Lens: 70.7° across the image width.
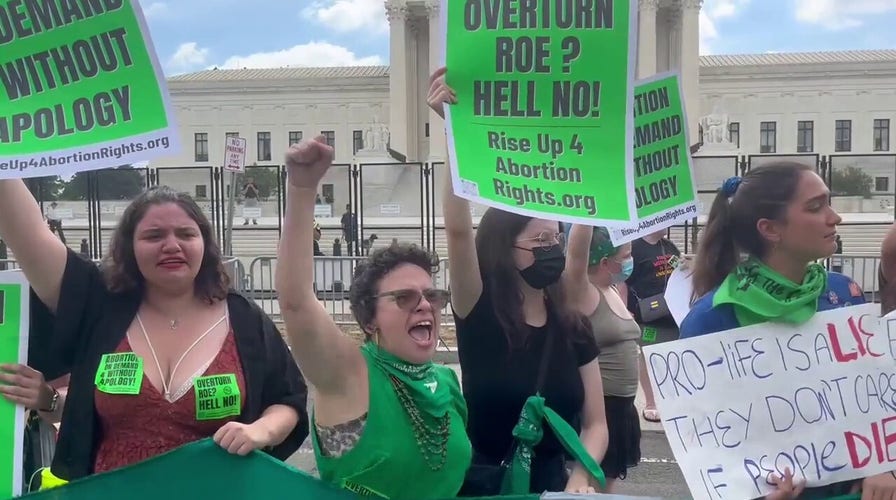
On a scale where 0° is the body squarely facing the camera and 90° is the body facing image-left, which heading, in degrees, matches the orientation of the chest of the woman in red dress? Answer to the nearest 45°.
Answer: approximately 0°

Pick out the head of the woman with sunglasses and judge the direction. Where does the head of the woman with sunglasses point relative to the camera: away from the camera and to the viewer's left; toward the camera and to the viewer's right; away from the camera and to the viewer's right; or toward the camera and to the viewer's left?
toward the camera and to the viewer's right

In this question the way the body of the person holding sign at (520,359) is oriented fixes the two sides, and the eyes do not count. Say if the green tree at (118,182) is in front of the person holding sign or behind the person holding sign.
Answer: behind

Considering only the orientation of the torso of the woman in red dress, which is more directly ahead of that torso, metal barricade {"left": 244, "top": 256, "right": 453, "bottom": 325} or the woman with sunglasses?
the woman with sunglasses

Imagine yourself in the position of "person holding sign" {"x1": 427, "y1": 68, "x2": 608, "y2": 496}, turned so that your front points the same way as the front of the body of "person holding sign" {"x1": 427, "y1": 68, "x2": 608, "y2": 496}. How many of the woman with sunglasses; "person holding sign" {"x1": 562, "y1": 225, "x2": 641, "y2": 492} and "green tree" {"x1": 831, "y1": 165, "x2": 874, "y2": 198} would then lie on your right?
1

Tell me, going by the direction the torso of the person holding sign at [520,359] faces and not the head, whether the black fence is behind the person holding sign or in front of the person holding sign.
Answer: behind

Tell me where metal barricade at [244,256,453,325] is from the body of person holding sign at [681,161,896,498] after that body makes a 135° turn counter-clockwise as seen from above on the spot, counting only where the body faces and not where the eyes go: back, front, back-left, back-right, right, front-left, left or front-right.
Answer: front-left

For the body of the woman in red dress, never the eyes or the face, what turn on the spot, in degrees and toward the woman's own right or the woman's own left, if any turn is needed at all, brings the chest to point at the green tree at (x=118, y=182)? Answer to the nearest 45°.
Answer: approximately 180°

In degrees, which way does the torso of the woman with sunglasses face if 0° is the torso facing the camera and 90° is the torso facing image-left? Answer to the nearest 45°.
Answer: approximately 315°

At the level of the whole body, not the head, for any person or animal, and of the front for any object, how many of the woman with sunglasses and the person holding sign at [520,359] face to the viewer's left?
0

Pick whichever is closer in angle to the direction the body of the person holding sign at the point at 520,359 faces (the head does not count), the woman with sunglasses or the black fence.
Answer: the woman with sunglasses

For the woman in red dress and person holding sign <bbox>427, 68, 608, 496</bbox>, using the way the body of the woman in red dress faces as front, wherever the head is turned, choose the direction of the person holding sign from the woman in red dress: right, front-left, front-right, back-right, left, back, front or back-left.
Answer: left
